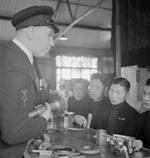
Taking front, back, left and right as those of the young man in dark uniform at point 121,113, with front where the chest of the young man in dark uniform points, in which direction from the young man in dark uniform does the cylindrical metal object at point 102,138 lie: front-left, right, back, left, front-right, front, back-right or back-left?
front-left

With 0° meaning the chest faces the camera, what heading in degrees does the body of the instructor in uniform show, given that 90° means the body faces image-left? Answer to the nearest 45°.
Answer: approximately 270°

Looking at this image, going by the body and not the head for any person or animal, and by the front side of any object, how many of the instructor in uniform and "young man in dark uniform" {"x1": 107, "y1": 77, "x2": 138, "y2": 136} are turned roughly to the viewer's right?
1

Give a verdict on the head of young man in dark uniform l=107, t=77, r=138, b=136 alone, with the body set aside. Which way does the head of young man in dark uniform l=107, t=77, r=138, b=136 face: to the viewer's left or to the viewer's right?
to the viewer's left

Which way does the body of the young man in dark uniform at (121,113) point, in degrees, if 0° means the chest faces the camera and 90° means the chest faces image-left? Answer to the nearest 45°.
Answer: approximately 45°

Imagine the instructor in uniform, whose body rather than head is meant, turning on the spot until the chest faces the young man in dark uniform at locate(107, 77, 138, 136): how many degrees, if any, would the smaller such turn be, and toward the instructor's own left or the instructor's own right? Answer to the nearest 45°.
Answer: approximately 45° to the instructor's own left

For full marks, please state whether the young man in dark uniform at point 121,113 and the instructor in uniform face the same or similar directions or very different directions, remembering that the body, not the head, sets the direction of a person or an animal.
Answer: very different directions

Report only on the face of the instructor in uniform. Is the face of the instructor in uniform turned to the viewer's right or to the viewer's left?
to the viewer's right
